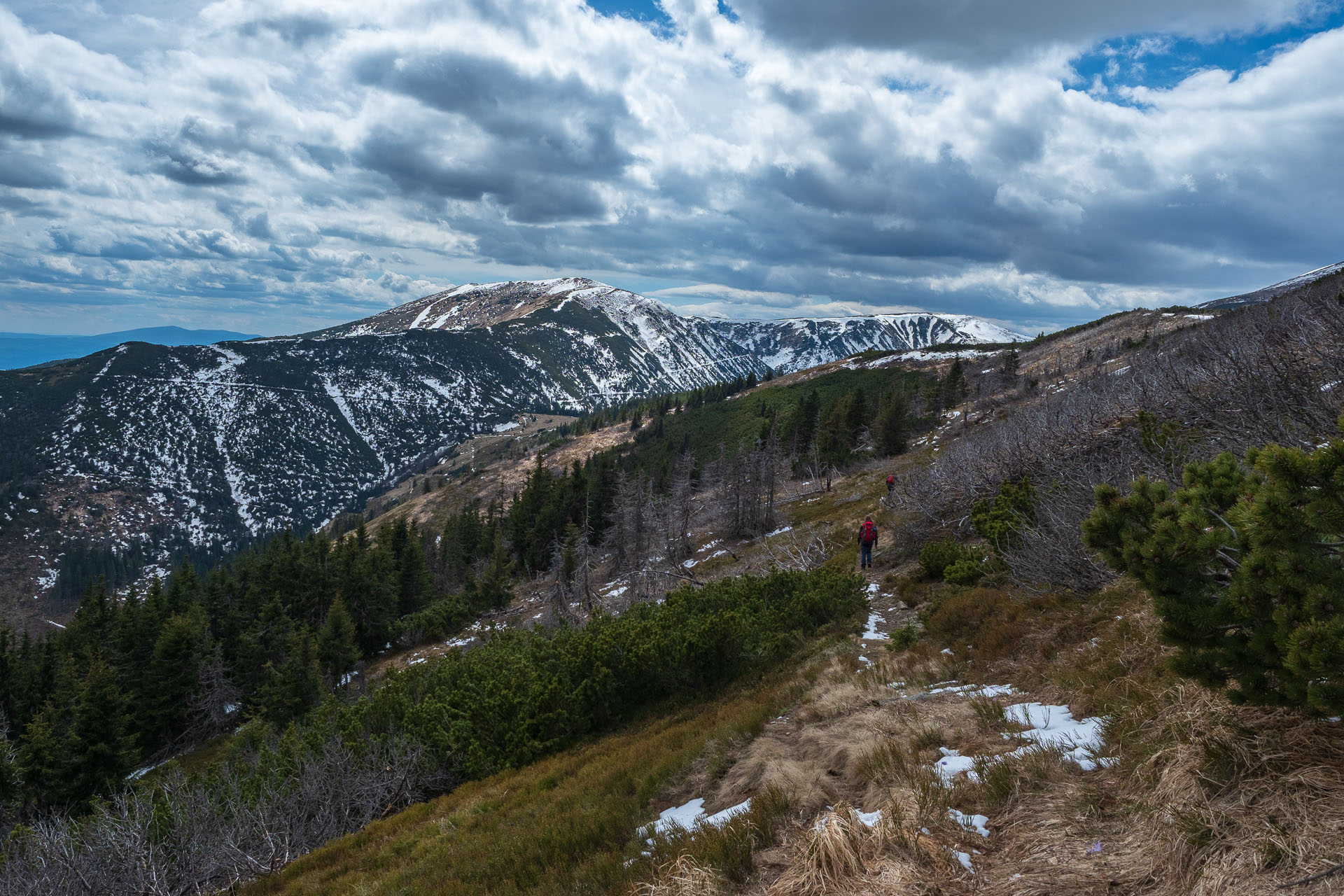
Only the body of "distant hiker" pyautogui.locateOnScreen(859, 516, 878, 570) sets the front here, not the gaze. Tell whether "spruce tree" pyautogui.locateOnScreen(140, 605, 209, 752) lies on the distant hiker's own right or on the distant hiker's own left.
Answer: on the distant hiker's own left

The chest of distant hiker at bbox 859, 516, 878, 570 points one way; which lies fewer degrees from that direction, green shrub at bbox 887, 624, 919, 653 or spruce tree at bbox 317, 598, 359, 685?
the spruce tree

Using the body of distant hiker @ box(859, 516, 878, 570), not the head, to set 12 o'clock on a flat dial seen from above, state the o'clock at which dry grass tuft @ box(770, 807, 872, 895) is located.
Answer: The dry grass tuft is roughly at 6 o'clock from the distant hiker.

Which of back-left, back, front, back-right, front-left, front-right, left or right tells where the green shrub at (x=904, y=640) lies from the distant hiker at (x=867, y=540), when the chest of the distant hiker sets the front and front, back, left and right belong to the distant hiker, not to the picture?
back

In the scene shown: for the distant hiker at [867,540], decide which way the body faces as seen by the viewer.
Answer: away from the camera
